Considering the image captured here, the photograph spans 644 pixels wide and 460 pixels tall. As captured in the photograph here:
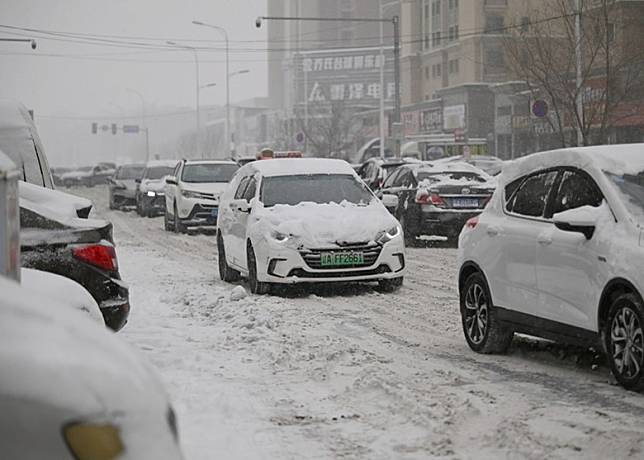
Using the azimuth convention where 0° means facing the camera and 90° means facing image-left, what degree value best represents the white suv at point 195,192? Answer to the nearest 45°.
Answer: approximately 0°

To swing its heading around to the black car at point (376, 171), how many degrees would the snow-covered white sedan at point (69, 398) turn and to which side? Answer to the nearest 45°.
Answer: approximately 135° to its left

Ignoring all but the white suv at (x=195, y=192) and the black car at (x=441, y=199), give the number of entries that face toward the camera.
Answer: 1

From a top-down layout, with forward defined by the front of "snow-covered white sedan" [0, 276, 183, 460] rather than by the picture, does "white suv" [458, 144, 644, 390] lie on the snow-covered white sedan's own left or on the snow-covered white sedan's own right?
on the snow-covered white sedan's own left

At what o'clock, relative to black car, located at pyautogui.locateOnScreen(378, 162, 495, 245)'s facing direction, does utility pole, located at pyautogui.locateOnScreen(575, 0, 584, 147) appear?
The utility pole is roughly at 2 o'clock from the black car.

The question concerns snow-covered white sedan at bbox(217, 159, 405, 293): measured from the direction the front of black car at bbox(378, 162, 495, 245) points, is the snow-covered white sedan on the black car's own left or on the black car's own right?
on the black car's own left

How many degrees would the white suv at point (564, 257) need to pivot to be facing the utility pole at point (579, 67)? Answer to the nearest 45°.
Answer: approximately 135° to its left

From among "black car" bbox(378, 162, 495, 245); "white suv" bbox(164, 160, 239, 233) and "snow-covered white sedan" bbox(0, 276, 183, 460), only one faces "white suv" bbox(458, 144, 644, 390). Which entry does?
"white suv" bbox(164, 160, 239, 233)

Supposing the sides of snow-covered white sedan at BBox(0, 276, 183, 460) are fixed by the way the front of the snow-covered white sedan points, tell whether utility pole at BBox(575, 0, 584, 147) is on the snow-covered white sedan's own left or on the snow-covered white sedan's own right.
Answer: on the snow-covered white sedan's own left

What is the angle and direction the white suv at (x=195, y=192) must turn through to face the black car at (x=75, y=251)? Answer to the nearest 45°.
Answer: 0° — it already faces it

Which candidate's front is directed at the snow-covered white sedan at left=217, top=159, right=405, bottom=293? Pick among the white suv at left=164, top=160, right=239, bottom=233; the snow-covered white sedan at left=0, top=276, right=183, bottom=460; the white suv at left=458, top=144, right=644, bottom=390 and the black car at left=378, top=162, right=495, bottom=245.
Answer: the white suv at left=164, top=160, right=239, bottom=233

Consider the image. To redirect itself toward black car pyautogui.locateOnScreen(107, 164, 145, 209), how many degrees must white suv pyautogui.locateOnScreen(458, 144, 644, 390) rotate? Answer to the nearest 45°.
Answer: approximately 180°

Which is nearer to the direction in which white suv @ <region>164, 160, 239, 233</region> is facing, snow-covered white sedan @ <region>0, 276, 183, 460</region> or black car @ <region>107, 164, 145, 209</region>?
the snow-covered white sedan

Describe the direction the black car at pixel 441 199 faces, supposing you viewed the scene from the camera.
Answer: facing away from the viewer and to the left of the viewer
